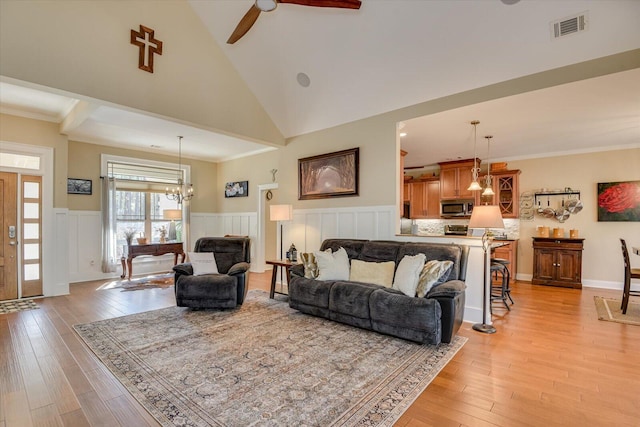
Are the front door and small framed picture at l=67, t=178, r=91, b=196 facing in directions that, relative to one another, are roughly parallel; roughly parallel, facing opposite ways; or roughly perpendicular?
roughly parallel

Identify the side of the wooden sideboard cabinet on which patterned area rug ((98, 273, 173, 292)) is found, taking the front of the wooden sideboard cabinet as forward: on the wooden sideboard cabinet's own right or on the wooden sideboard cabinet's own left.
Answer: on the wooden sideboard cabinet's own right

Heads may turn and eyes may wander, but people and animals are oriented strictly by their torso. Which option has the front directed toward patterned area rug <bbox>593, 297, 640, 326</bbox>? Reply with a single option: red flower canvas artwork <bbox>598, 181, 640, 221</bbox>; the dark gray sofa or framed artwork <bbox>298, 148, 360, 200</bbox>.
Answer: red flower canvas artwork <bbox>598, 181, 640, 221</bbox>

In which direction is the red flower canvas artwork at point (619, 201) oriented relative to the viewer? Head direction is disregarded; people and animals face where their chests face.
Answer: toward the camera

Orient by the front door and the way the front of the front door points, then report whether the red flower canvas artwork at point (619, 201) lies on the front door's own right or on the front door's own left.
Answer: on the front door's own left

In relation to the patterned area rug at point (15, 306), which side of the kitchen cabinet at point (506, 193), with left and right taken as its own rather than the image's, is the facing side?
front

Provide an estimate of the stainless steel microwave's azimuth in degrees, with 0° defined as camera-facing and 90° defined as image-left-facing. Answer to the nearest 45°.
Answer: approximately 0°

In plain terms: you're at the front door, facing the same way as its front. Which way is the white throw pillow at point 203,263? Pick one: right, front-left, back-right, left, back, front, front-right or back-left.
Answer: front-left

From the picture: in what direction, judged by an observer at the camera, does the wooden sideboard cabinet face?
facing the viewer

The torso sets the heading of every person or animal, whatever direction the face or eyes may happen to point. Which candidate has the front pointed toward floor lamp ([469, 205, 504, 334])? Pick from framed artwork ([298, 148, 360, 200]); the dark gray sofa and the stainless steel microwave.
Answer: the stainless steel microwave

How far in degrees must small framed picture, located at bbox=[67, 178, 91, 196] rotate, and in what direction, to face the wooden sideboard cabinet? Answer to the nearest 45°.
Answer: approximately 45° to its left
